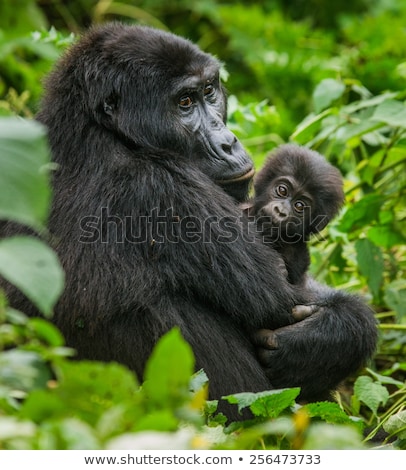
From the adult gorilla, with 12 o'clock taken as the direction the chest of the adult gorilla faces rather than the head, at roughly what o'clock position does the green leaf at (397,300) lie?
The green leaf is roughly at 11 o'clock from the adult gorilla.

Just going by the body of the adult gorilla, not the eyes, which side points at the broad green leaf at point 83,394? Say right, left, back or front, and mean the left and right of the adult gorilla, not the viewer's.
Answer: right

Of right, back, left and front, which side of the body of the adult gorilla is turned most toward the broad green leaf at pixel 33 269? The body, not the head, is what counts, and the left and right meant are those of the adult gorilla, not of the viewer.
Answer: right

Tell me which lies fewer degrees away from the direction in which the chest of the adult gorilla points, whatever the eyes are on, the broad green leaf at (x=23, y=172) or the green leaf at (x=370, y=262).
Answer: the green leaf

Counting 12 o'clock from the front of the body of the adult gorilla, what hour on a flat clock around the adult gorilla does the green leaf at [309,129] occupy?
The green leaf is roughly at 10 o'clock from the adult gorilla.

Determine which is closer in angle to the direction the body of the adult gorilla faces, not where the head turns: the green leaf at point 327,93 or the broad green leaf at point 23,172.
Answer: the green leaf

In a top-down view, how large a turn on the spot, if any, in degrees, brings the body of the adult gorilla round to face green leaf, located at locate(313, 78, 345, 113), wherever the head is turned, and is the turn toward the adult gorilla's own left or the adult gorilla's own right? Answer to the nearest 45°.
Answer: approximately 45° to the adult gorilla's own left

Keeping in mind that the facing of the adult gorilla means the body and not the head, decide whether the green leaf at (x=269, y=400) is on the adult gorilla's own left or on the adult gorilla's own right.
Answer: on the adult gorilla's own right

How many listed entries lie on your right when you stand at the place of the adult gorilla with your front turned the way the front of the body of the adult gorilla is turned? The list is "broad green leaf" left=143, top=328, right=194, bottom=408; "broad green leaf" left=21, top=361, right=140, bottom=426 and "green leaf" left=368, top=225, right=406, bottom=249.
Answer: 2

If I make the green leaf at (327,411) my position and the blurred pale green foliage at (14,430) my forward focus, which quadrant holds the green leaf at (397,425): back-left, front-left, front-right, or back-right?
back-left

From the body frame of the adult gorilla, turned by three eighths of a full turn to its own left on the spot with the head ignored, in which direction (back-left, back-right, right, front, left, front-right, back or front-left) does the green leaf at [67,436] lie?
back-left

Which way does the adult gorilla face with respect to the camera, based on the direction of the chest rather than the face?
to the viewer's right
